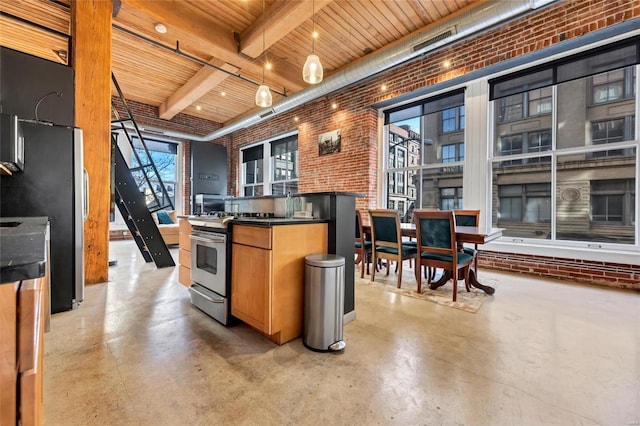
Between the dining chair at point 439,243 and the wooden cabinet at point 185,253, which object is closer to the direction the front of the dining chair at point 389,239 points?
the dining chair

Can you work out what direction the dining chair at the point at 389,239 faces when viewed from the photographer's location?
facing away from the viewer and to the right of the viewer

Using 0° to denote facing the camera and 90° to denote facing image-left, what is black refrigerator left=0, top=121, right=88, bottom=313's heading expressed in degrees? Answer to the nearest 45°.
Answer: approximately 270°

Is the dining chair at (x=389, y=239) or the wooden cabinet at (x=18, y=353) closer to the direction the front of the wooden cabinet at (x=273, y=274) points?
the wooden cabinet

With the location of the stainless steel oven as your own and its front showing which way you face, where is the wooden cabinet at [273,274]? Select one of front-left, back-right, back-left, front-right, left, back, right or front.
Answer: left

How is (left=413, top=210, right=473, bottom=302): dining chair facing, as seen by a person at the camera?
facing away from the viewer and to the right of the viewer

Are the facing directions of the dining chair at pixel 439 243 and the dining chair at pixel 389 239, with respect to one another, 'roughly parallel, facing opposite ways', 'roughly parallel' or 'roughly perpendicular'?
roughly parallel

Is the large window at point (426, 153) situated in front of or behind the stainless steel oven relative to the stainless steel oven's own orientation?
behind

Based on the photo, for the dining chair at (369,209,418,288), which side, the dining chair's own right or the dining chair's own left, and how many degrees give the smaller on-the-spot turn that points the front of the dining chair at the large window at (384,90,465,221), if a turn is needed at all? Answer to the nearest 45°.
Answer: approximately 45° to the dining chair's own left

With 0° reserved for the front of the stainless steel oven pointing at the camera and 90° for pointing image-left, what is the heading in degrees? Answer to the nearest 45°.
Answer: approximately 45°

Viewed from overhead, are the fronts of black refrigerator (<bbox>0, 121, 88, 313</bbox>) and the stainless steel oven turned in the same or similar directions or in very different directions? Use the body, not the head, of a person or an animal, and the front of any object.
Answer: very different directions

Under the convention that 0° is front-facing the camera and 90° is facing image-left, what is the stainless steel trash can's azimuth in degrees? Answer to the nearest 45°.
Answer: approximately 315°

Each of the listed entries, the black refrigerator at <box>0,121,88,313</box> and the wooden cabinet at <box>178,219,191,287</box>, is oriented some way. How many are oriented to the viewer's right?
1

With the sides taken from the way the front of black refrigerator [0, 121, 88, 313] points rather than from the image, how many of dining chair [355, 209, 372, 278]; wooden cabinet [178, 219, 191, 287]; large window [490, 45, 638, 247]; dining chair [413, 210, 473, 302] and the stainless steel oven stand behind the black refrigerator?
0

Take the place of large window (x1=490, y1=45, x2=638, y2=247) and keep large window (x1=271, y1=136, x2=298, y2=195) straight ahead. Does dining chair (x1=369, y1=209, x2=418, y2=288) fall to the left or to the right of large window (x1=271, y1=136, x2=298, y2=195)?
left

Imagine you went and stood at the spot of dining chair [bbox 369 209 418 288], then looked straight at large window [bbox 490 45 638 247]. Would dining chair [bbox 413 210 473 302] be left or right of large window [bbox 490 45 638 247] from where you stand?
right

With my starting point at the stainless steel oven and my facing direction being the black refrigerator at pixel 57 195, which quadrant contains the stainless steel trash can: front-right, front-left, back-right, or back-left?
back-left

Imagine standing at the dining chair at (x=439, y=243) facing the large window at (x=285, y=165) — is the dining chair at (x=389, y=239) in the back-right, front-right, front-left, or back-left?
front-left

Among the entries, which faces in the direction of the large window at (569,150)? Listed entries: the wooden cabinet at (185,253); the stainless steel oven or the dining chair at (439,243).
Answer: the dining chair

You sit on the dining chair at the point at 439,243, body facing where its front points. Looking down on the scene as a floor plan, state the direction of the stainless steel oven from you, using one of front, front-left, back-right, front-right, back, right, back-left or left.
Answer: back

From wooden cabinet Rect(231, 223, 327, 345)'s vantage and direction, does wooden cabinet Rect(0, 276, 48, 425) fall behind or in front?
in front
